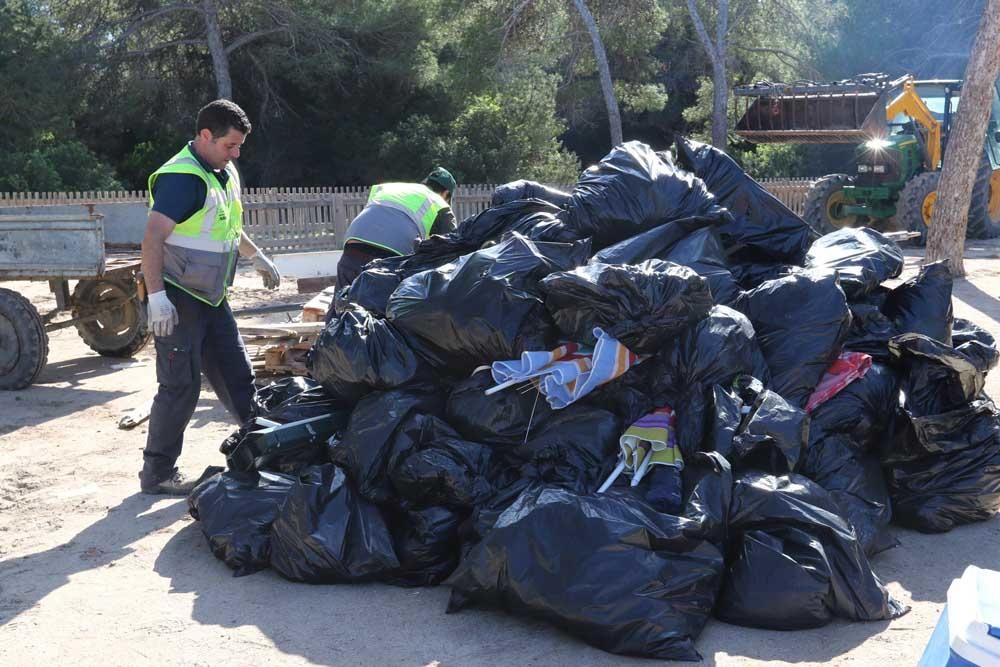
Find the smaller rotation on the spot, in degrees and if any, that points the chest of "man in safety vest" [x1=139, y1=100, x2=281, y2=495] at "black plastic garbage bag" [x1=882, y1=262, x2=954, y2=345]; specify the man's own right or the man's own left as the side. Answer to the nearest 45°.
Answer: approximately 45° to the man's own left

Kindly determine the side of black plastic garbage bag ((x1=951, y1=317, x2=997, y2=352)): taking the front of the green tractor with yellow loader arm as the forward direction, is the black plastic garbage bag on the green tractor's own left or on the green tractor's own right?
on the green tractor's own left

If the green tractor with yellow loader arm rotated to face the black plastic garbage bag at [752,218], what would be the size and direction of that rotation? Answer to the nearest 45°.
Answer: approximately 45° to its left

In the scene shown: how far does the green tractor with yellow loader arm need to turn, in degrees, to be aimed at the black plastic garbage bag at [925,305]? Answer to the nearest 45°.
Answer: approximately 45° to its left

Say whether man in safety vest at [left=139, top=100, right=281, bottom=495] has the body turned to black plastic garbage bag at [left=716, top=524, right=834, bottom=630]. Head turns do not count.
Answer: yes

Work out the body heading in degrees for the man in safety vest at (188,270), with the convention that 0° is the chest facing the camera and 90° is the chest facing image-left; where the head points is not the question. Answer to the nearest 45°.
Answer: approximately 315°

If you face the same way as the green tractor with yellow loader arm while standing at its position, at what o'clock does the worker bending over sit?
The worker bending over is roughly at 11 o'clock from the green tractor with yellow loader arm.

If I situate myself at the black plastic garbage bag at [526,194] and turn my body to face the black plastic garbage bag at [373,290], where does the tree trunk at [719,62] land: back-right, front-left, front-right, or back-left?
back-right
